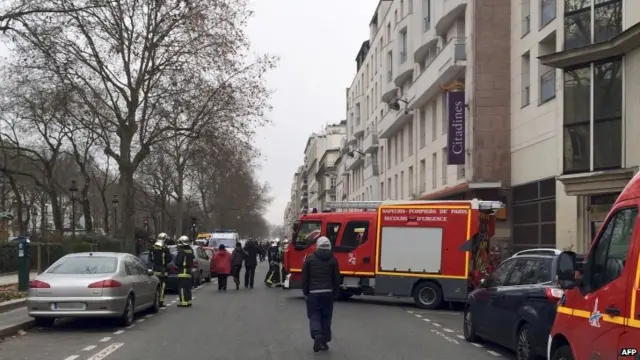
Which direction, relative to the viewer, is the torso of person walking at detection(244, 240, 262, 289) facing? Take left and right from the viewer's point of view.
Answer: facing away from the viewer

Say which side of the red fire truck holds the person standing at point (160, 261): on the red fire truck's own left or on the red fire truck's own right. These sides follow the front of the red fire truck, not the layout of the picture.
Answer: on the red fire truck's own left

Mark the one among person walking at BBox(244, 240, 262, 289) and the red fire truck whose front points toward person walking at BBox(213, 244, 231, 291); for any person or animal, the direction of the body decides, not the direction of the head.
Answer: the red fire truck

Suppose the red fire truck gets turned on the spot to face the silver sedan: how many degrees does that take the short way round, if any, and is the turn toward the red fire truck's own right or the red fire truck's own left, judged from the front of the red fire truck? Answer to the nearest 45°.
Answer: approximately 90° to the red fire truck's own left

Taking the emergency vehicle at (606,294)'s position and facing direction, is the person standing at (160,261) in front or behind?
in front

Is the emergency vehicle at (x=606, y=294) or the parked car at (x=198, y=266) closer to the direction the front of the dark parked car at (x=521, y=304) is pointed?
the parked car

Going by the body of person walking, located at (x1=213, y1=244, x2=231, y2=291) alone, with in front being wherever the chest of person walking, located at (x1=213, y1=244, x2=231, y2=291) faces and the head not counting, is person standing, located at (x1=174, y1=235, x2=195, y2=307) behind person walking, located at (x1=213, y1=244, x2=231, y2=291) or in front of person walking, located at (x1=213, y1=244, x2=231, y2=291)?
behind

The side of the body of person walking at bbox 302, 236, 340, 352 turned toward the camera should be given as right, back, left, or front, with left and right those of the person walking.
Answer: back

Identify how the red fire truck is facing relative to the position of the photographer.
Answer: facing away from the viewer and to the left of the viewer

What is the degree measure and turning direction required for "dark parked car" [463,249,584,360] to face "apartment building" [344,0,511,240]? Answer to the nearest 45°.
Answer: approximately 45° to its right

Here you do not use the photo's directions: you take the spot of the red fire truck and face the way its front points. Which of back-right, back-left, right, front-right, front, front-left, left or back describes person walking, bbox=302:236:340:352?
back-left
